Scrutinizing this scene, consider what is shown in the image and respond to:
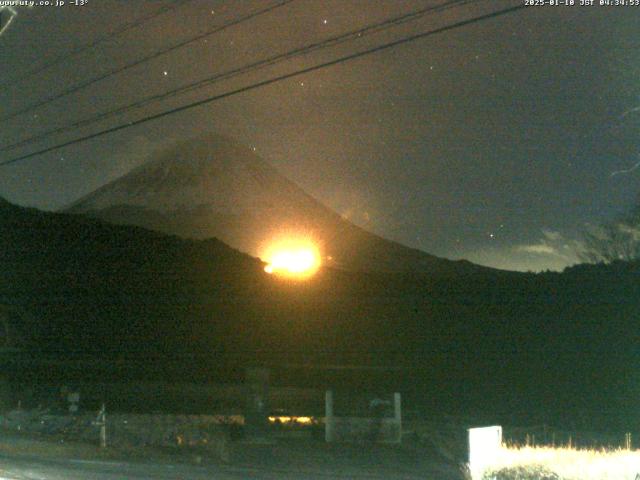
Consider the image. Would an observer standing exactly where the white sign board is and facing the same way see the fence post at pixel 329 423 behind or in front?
behind

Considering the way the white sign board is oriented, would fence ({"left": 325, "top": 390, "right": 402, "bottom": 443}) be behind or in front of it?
behind

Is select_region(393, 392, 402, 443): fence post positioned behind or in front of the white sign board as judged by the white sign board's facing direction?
behind

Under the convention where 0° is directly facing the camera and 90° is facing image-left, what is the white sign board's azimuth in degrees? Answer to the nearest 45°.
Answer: approximately 0°
